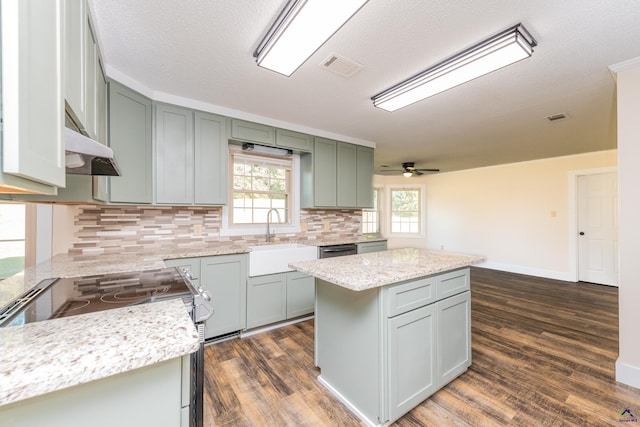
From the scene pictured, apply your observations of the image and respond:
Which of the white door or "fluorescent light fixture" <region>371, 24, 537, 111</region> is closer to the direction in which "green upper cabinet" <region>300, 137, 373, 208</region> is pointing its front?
the fluorescent light fixture

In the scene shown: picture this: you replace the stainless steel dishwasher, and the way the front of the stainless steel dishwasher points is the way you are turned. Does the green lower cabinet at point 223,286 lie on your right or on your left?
on your right

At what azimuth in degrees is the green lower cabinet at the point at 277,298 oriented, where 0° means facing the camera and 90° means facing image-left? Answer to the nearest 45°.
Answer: approximately 315°

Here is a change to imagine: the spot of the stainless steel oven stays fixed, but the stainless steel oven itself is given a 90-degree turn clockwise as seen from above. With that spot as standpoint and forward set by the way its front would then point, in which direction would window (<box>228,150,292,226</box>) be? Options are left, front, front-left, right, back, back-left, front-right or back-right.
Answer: back-left

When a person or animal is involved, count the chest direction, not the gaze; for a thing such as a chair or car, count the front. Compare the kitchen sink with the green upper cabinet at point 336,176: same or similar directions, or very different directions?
same or similar directions

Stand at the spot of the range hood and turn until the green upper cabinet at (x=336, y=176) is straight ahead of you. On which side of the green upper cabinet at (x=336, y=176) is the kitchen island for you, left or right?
right

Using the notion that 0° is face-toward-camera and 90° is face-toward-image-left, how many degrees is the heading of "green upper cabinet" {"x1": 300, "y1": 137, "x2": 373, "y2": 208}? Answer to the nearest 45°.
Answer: approximately 315°

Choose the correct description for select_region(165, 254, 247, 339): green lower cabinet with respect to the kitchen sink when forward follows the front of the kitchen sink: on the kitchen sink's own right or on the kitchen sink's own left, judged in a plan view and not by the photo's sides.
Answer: on the kitchen sink's own right

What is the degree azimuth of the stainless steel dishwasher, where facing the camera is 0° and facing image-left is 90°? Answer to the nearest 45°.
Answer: approximately 315°

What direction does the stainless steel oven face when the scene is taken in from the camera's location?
facing to the right of the viewer

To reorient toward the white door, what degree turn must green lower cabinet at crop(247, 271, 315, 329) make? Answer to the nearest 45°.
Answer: approximately 45° to its left

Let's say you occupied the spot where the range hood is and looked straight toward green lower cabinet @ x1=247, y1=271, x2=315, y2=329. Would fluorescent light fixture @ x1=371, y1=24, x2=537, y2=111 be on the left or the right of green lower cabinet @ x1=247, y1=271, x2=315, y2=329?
right

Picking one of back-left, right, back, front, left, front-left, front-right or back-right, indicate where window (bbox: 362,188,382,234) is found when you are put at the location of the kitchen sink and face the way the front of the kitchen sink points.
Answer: left
